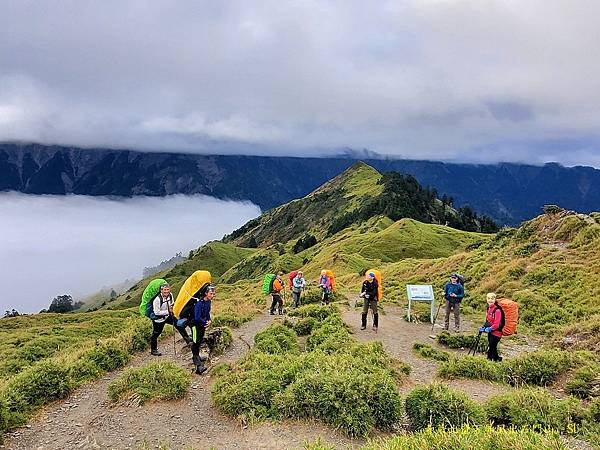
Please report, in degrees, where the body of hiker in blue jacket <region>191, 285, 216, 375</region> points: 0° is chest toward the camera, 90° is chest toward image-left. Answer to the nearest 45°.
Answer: approximately 315°

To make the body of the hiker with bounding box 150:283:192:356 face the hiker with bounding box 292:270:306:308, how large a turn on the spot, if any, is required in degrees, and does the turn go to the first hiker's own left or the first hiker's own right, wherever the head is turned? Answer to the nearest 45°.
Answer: approximately 90° to the first hiker's own left

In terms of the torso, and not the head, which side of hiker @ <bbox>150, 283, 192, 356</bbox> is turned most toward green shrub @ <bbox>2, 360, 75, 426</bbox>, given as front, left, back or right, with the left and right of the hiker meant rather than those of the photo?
right

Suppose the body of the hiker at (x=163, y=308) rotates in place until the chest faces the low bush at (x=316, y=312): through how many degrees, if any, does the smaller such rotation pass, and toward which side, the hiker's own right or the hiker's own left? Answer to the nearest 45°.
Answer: approximately 90° to the hiker's own left
